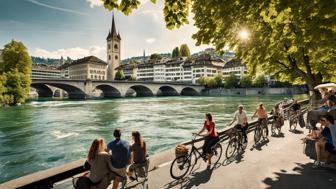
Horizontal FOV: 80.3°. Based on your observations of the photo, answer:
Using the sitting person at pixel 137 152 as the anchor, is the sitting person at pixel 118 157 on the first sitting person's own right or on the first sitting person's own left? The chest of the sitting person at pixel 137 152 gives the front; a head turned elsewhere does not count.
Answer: on the first sitting person's own left

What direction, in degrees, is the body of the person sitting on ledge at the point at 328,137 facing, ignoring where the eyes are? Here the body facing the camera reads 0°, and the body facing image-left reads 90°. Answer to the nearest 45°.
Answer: approximately 90°

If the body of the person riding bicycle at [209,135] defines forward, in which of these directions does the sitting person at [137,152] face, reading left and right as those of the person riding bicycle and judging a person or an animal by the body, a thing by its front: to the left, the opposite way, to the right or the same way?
to the right

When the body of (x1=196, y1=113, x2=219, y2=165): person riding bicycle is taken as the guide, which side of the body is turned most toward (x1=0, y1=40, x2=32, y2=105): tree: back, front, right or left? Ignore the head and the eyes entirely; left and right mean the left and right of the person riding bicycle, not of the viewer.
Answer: right

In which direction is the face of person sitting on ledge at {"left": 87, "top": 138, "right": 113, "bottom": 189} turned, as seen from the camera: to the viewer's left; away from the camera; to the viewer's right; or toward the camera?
away from the camera

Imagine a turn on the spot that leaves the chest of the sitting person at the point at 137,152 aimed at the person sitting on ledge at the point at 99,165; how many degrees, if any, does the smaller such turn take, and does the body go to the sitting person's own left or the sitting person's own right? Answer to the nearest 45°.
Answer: approximately 90° to the sitting person's own left

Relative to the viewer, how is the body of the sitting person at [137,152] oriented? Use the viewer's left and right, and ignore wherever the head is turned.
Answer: facing away from the viewer and to the left of the viewer

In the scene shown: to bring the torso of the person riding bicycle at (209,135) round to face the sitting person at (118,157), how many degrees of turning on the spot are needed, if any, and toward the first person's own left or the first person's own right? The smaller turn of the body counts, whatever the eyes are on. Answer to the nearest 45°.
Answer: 0° — they already face them

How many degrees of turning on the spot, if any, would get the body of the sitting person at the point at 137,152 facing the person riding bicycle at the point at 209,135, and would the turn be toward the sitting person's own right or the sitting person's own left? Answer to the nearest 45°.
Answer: approximately 90° to the sitting person's own right

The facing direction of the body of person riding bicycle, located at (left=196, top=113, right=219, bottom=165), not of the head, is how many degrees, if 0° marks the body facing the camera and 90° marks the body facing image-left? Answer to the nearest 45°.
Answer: approximately 45°

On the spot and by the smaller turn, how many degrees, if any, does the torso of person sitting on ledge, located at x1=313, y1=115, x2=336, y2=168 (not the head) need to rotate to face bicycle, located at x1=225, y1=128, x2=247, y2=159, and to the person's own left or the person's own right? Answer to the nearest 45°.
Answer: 0° — they already face it

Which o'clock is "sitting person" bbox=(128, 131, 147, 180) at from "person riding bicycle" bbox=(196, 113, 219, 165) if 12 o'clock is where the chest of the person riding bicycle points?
The sitting person is roughly at 12 o'clock from the person riding bicycle.
